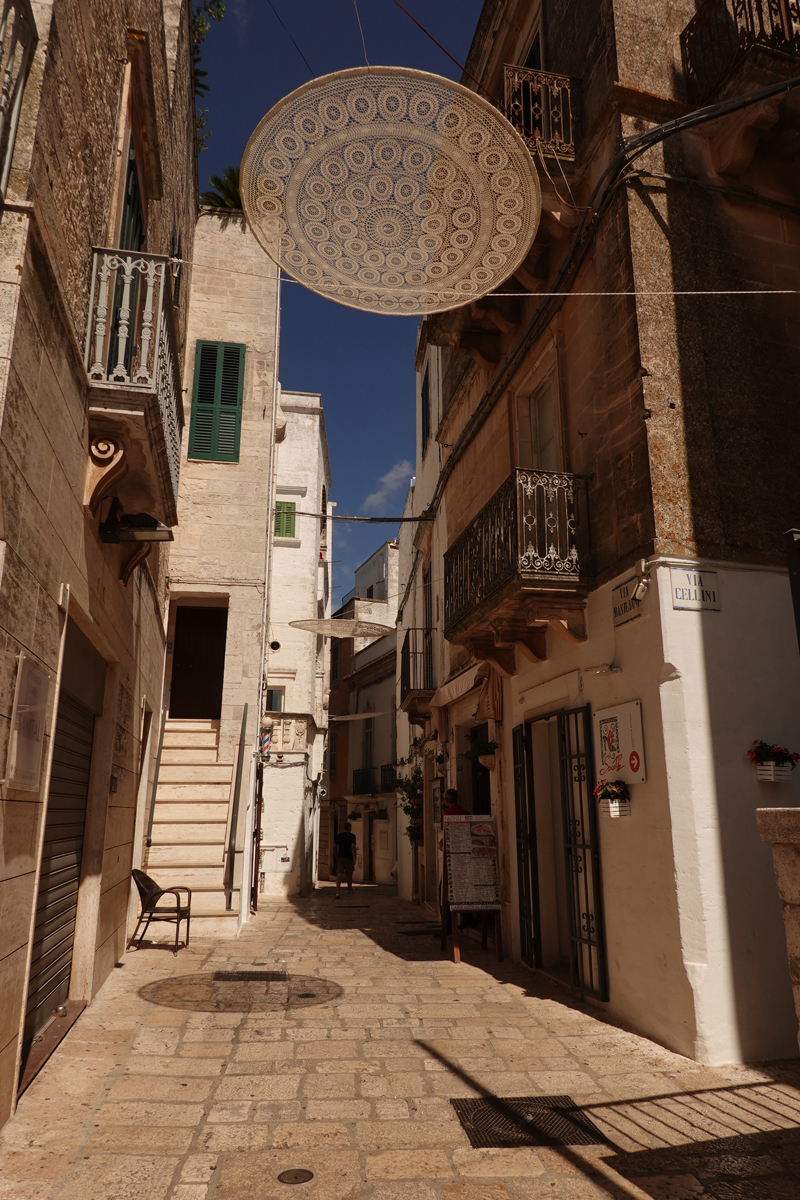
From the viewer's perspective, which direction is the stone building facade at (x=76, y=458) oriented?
to the viewer's right

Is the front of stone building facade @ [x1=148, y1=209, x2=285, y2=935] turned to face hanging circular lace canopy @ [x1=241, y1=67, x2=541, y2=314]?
yes

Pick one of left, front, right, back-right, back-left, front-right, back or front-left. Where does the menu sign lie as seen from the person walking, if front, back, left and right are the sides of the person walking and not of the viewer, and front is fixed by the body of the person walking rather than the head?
back

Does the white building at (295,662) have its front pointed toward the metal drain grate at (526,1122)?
yes

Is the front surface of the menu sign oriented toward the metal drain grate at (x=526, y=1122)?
yes

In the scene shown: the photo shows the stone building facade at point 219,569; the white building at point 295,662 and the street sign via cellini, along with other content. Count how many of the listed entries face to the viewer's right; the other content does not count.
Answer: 0

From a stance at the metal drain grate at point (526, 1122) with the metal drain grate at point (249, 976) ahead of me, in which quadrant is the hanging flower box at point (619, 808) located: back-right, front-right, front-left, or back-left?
front-right

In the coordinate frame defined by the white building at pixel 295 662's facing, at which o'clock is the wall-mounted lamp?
The wall-mounted lamp is roughly at 12 o'clock from the white building.

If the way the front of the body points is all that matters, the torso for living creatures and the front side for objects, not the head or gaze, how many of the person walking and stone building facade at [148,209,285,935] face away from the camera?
1

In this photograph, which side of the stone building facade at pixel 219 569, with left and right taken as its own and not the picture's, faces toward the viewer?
front

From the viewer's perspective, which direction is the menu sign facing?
toward the camera

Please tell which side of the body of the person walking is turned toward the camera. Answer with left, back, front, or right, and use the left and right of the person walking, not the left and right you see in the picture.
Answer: back
